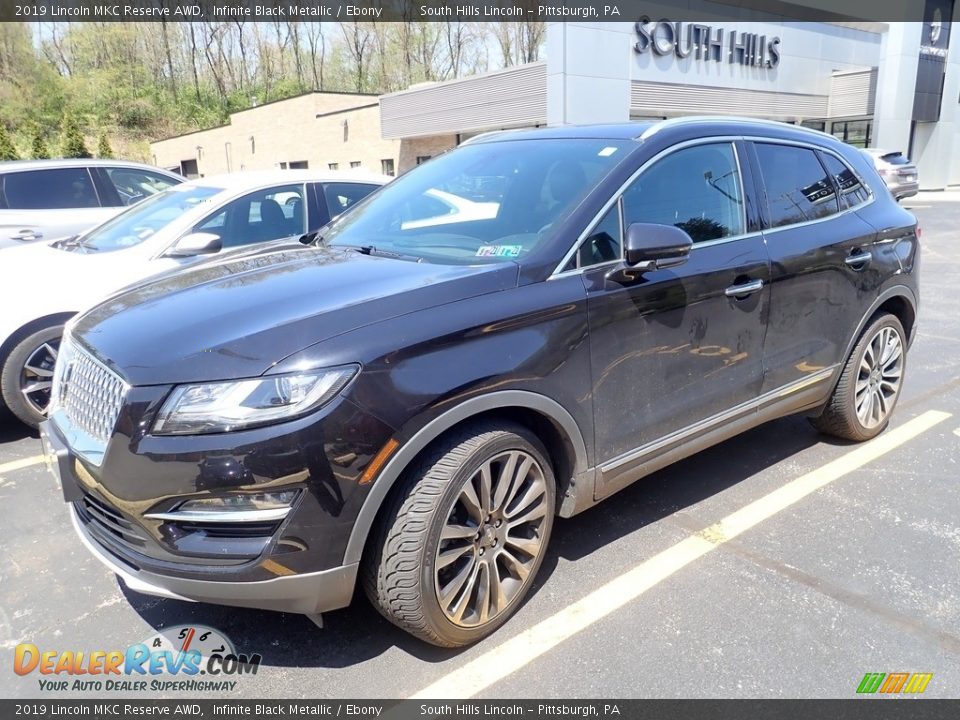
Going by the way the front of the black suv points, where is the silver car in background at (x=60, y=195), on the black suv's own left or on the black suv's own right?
on the black suv's own right

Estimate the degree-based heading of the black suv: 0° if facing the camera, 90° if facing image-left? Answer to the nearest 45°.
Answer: approximately 45°

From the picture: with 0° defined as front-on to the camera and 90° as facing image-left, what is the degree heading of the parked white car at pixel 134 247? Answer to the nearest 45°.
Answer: approximately 45°

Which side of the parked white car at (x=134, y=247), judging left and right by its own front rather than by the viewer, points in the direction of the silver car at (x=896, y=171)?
back

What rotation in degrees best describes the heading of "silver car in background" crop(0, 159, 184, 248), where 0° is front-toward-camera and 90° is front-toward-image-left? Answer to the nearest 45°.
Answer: approximately 270°

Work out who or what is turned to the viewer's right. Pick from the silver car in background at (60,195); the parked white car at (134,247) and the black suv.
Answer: the silver car in background

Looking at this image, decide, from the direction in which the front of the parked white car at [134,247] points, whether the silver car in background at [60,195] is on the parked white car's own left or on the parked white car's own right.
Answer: on the parked white car's own right

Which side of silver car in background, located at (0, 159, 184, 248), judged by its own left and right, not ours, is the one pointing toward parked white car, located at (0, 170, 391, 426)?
right
